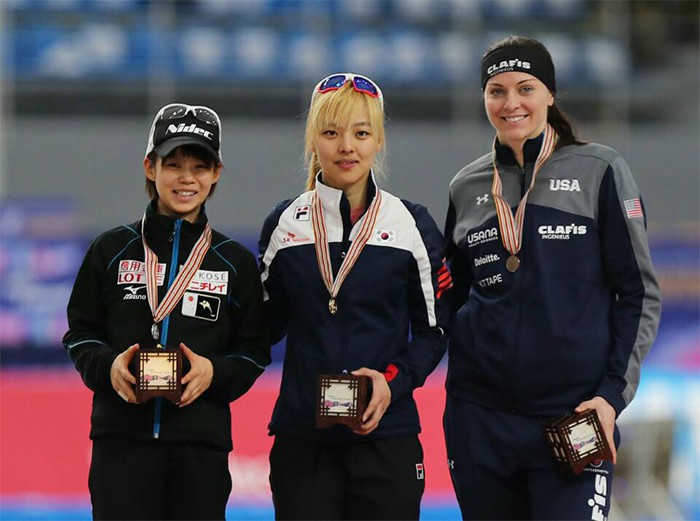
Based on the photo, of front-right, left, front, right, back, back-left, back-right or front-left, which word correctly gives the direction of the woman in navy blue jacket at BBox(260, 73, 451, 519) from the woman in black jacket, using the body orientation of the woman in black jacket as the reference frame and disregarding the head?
left

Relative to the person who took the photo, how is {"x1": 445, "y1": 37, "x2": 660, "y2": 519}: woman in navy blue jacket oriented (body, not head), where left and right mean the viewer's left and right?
facing the viewer and to the left of the viewer

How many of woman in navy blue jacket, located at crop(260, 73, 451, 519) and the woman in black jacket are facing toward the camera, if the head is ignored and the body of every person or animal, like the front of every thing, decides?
2

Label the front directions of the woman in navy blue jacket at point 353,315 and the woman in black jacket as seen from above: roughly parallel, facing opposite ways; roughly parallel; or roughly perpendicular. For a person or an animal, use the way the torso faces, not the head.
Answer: roughly parallel

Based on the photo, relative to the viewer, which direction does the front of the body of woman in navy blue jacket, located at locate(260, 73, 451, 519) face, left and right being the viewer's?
facing the viewer

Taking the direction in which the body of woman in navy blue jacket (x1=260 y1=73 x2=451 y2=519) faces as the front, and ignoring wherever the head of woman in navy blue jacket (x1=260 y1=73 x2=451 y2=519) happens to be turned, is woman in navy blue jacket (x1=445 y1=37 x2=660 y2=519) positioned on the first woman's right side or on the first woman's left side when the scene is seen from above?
on the first woman's left side

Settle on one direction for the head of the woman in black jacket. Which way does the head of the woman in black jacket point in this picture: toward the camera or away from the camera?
toward the camera

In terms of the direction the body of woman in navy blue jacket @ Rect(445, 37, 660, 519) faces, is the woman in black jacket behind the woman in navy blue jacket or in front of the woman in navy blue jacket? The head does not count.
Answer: in front

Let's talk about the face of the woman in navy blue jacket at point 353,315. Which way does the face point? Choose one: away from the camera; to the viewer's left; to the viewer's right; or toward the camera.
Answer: toward the camera

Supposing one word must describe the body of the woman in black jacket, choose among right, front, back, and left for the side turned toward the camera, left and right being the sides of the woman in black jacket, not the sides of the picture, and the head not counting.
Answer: front

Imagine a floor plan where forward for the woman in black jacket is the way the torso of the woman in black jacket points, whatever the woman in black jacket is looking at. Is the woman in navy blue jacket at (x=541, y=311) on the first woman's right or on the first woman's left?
on the first woman's left

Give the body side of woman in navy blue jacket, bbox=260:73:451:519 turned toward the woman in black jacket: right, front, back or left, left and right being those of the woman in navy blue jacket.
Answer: right
